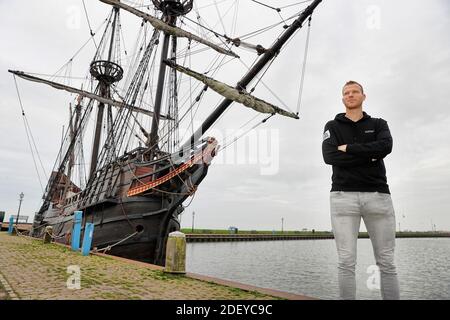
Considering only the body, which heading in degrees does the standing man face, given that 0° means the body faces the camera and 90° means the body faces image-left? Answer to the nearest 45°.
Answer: approximately 0°
